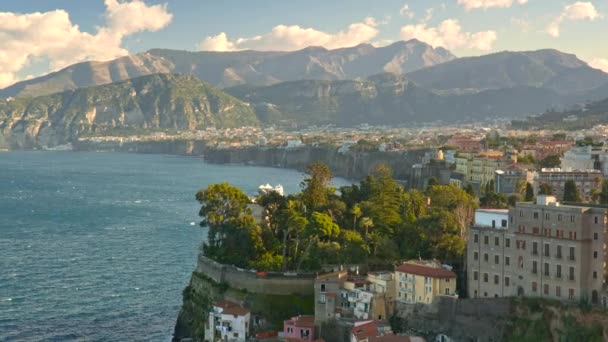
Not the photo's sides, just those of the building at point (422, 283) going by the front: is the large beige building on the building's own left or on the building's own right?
on the building's own left

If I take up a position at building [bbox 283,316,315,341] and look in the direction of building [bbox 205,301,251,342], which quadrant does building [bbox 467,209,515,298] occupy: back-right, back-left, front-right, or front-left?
back-right

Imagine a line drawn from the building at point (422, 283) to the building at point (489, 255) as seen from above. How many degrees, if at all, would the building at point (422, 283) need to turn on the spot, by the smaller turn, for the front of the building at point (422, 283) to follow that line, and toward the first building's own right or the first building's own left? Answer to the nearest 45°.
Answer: approximately 135° to the first building's own left

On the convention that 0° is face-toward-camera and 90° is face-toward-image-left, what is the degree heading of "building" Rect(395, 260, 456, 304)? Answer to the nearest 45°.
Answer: approximately 45°

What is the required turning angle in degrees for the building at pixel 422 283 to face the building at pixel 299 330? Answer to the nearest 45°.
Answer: approximately 45° to its right
